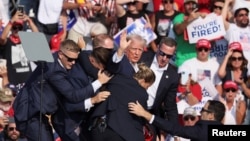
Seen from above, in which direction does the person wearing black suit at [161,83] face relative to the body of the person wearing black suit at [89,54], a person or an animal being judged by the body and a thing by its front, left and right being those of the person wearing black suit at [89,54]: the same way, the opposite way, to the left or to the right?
to the right

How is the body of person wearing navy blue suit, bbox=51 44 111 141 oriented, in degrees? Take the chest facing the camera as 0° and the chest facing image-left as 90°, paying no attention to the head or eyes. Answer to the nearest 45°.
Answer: approximately 270°

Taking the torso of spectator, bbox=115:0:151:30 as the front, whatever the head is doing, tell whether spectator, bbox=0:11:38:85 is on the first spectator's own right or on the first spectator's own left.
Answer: on the first spectator's own right

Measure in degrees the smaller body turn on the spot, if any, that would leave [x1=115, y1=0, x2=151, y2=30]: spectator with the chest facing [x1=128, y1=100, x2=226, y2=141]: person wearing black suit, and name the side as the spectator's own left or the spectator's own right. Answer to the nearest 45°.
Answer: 0° — they already face them

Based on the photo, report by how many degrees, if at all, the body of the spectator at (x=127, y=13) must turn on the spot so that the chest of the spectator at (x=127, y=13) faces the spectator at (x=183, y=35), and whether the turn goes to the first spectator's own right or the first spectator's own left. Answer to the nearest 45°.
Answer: approximately 90° to the first spectator's own left

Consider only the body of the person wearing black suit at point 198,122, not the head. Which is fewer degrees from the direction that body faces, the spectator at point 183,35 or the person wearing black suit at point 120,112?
the person wearing black suit

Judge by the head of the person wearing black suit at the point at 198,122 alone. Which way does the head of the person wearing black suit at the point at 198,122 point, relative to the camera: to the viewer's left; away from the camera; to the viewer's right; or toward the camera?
to the viewer's left
